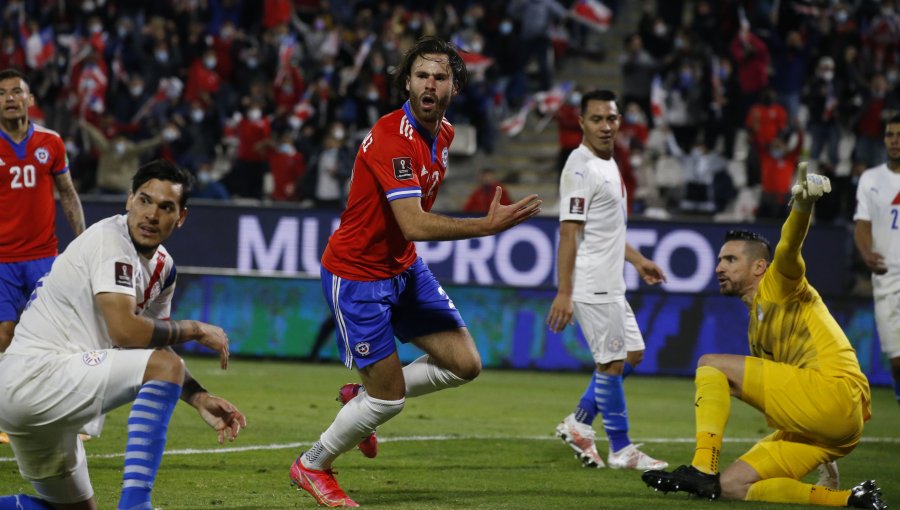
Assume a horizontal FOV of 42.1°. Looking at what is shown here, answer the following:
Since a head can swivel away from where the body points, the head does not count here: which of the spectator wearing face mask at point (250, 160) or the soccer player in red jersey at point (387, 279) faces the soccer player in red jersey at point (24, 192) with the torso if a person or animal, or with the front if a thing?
the spectator wearing face mask

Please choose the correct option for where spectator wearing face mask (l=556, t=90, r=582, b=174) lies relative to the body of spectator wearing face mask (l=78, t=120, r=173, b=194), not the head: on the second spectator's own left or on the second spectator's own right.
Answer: on the second spectator's own left

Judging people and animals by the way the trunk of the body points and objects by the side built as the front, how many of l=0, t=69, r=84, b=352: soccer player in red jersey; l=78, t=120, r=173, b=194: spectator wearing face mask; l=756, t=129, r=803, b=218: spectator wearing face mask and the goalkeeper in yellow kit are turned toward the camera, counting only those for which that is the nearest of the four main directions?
3

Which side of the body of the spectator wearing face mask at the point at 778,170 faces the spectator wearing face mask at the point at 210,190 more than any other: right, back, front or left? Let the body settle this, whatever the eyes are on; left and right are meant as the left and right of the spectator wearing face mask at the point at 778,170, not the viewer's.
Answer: right

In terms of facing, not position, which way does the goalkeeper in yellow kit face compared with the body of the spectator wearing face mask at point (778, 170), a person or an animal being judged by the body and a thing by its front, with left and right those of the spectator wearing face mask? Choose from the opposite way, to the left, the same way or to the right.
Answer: to the right

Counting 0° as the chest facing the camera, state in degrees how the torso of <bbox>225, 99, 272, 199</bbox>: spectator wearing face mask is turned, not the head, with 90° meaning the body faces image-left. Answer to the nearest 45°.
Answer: approximately 0°

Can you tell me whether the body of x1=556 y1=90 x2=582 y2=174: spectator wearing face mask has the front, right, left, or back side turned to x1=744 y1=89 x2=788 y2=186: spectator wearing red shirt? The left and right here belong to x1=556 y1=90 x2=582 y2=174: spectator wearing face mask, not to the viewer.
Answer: left

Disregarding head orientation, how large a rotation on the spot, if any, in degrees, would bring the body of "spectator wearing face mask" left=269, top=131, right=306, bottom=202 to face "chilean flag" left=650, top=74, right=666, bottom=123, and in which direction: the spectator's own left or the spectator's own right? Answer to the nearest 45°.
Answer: approximately 90° to the spectator's own left

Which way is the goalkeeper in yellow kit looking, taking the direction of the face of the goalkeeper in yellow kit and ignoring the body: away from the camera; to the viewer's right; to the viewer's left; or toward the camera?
to the viewer's left

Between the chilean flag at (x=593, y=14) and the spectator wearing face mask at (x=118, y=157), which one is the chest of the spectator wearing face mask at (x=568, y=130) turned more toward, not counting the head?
the spectator wearing face mask

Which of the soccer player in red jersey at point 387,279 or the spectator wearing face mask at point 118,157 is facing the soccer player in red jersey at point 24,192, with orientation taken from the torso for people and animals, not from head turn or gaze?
the spectator wearing face mask

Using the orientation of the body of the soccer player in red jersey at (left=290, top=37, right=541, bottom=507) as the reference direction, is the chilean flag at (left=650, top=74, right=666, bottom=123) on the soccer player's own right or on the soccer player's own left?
on the soccer player's own left

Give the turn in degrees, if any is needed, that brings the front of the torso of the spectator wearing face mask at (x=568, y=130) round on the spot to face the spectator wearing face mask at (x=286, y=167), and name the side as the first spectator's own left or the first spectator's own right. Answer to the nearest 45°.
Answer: approximately 90° to the first spectator's own right
